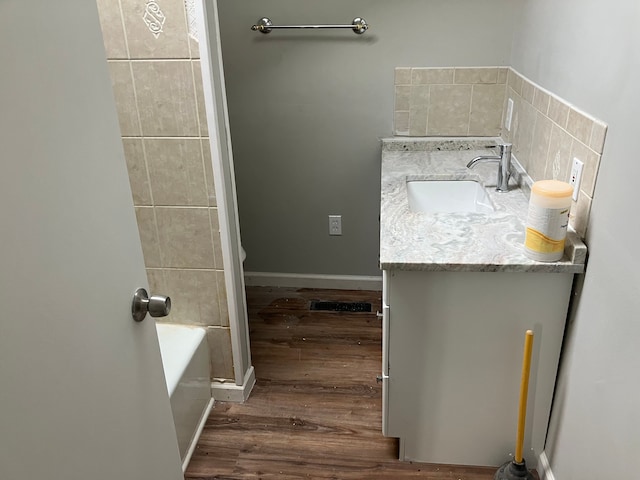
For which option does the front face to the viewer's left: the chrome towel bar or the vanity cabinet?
the vanity cabinet

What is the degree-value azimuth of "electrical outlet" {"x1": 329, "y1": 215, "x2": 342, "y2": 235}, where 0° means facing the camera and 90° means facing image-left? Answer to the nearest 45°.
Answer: approximately 0°

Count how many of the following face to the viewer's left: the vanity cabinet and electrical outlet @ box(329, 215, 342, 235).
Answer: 1

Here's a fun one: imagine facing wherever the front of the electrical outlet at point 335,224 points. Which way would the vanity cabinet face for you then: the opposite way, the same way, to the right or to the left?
to the right

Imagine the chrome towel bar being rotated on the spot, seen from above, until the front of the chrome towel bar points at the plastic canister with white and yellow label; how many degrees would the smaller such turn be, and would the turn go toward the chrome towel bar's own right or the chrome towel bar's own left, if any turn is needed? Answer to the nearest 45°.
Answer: approximately 45° to the chrome towel bar's own left

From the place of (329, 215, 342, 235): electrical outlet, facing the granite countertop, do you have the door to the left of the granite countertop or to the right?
right

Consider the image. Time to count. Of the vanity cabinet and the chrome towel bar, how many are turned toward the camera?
1

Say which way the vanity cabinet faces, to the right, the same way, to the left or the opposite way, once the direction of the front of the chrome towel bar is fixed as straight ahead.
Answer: to the right

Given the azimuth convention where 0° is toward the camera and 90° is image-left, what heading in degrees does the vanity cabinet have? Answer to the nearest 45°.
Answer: approximately 90°

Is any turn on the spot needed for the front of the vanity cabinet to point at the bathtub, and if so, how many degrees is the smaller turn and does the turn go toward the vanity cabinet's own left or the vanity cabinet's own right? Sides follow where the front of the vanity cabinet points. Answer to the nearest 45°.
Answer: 0° — it already faces it
